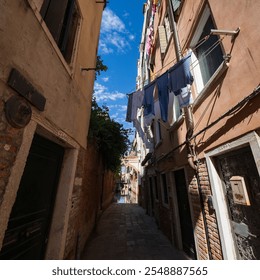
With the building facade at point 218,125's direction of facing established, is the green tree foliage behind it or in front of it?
in front

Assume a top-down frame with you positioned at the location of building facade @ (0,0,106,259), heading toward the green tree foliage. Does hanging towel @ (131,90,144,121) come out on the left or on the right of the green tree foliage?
right

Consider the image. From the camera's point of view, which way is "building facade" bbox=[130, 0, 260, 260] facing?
to the viewer's left

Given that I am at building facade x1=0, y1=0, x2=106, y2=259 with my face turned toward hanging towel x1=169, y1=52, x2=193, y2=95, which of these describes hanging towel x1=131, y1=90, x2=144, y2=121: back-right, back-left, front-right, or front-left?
front-left
